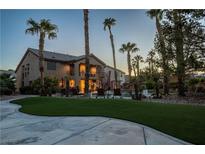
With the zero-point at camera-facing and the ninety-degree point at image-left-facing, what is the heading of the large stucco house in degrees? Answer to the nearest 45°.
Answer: approximately 315°

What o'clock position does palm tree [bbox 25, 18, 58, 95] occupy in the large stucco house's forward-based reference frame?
The palm tree is roughly at 2 o'clock from the large stucco house.
